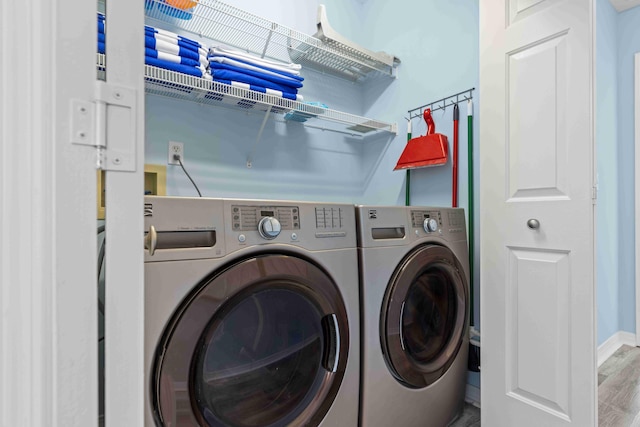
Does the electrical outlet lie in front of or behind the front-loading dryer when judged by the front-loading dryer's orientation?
behind

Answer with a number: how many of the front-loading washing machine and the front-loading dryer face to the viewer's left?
0

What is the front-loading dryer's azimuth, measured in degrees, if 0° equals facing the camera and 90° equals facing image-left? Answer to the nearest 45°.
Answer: approximately 315°

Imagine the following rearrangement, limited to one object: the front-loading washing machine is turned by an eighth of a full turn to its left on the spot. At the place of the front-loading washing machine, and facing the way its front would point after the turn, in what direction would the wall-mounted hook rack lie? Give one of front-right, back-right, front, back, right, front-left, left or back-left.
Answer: front-left

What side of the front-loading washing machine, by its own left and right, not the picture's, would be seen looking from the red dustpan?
left
